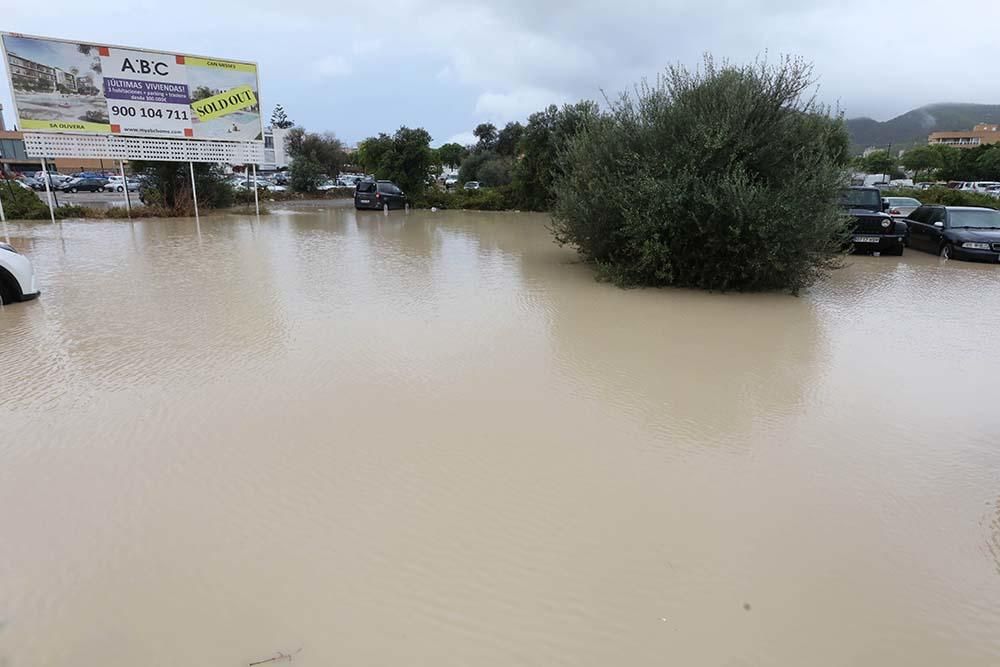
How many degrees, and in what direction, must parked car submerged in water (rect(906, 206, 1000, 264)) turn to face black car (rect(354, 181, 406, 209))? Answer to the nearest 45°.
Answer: approximately 135° to its right

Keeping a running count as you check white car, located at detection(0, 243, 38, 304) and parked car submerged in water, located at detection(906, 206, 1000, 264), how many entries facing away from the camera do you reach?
0

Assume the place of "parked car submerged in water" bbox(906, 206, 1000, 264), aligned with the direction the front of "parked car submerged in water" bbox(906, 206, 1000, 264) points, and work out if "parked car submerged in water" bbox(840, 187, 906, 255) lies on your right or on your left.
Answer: on your right

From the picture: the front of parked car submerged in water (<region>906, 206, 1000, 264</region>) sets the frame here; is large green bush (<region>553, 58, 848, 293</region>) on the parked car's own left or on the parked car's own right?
on the parked car's own right

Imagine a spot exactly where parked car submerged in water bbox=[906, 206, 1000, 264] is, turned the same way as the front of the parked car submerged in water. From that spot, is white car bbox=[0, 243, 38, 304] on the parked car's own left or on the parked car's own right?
on the parked car's own right

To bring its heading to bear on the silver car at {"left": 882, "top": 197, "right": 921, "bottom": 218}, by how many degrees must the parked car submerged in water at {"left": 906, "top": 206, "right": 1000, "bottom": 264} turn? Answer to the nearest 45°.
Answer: approximately 135° to its left

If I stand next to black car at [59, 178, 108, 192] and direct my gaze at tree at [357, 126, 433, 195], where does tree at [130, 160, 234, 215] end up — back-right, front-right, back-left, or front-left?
front-right
